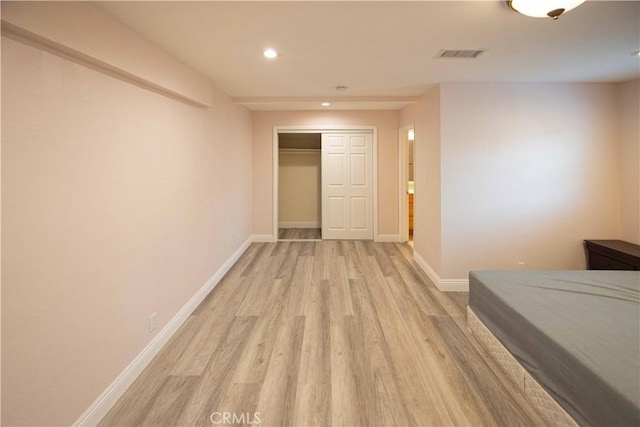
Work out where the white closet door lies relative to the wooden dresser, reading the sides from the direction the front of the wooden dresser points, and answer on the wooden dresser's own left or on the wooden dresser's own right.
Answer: on the wooden dresser's own right

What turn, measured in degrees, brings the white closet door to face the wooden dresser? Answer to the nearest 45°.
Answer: approximately 45° to its left

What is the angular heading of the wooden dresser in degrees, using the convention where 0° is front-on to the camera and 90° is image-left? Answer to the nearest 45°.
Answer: approximately 45°

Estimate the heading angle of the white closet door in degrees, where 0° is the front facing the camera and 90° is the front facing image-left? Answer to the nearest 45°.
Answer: approximately 0°
